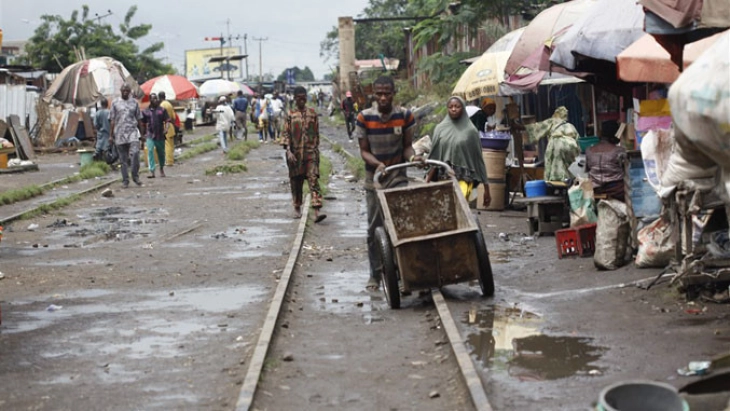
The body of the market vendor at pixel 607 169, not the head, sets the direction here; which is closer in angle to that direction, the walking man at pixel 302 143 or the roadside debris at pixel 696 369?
the walking man

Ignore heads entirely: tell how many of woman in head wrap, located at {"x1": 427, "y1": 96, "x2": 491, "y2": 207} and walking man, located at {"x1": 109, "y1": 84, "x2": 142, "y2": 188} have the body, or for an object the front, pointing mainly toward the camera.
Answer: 2

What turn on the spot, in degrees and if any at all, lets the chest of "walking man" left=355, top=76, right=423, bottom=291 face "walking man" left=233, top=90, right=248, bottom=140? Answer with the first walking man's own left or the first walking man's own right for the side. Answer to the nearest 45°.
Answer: approximately 180°

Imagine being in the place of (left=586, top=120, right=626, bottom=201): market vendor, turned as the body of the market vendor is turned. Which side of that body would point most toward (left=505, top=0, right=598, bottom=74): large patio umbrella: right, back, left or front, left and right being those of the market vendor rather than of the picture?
front

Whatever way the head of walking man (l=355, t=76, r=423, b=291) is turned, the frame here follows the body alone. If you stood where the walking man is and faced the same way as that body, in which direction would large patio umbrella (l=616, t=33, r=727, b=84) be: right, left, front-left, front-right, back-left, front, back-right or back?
left

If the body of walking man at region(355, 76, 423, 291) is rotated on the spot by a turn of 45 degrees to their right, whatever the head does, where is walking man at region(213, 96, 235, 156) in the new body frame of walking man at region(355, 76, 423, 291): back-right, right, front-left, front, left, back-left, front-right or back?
back-right
